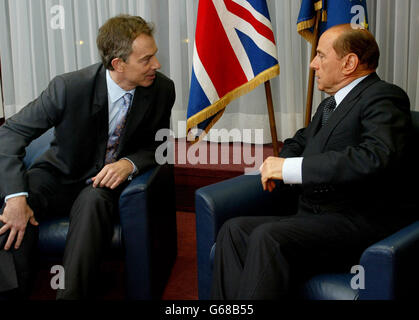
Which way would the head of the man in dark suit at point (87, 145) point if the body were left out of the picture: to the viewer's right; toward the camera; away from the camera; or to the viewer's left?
to the viewer's right

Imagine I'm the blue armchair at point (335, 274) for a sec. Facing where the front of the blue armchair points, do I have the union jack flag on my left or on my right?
on my right

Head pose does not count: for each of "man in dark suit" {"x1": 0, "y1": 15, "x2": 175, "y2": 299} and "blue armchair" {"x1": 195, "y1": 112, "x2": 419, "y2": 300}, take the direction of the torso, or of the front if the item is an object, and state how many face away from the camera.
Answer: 0

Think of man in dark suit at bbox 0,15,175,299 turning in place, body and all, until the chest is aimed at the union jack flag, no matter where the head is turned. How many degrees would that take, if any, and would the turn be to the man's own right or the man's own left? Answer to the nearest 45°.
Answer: approximately 135° to the man's own left

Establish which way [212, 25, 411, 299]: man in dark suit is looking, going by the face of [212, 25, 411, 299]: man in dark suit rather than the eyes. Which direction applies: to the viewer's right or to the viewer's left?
to the viewer's left

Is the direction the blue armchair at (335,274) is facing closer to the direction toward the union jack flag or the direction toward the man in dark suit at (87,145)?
the man in dark suit

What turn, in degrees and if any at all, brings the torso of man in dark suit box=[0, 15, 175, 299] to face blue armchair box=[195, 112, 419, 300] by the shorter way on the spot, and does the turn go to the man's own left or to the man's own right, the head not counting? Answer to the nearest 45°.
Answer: approximately 45° to the man's own left

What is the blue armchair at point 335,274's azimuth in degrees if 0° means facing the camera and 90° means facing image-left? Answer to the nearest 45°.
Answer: approximately 45°

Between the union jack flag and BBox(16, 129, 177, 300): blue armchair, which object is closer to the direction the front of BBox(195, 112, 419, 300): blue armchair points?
the blue armchair

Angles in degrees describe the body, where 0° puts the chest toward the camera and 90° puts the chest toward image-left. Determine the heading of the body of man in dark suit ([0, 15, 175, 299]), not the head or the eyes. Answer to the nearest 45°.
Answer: approximately 0°
